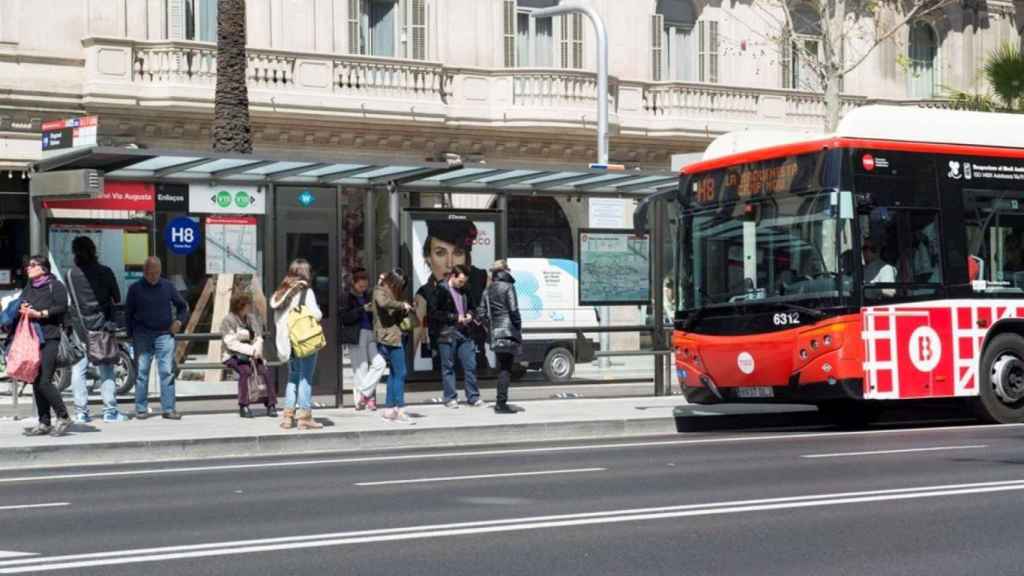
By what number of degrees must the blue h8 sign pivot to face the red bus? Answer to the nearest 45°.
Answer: approximately 45° to its left

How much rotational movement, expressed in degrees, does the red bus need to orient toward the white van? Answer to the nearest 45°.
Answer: approximately 90° to its right

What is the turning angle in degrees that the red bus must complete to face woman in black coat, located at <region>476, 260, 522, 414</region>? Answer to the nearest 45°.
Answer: approximately 45° to its right

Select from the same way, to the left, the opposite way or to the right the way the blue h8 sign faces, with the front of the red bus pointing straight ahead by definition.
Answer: to the left

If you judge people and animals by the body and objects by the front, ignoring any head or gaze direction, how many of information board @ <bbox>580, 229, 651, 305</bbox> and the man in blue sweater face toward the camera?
2

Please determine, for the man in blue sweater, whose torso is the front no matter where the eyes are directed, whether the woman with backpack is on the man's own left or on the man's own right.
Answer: on the man's own left

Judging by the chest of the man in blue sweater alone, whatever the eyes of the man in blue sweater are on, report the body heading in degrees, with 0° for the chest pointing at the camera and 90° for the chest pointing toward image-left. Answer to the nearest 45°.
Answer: approximately 0°

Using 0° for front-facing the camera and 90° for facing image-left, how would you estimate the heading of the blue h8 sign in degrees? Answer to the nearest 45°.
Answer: approximately 0°

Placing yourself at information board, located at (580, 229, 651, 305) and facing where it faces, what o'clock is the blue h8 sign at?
The blue h8 sign is roughly at 2 o'clock from the information board.
